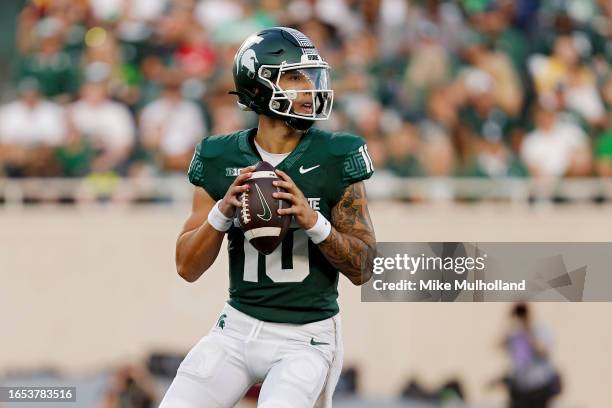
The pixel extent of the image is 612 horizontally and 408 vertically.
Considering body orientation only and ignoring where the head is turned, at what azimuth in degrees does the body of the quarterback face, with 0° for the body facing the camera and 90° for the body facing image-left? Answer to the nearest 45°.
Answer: approximately 0°

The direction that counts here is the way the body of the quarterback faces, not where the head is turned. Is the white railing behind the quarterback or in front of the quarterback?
behind
